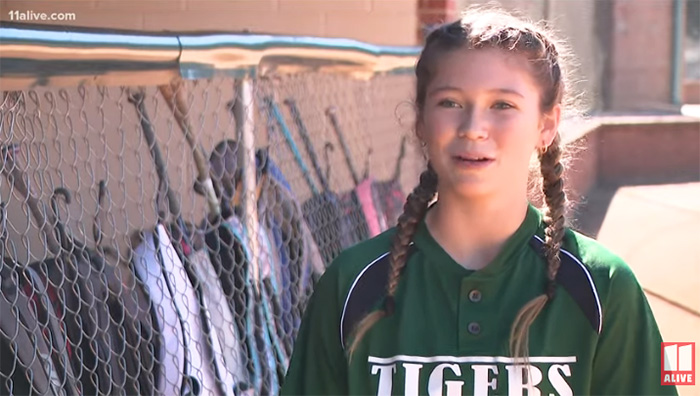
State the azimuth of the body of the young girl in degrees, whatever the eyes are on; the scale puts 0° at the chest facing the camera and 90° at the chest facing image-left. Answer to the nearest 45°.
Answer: approximately 0°

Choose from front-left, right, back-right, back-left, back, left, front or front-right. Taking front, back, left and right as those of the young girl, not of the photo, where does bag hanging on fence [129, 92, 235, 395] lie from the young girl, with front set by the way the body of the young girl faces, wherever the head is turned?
back-right

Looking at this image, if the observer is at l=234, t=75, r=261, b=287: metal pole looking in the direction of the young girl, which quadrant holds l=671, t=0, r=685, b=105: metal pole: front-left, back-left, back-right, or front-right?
back-left

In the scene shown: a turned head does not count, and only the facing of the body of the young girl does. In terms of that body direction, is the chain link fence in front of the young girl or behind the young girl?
behind

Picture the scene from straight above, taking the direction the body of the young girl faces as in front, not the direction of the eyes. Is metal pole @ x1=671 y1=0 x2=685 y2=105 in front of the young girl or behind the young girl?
behind

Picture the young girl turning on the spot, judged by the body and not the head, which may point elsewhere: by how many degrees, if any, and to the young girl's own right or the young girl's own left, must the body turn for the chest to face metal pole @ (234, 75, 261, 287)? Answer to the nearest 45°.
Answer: approximately 135° to the young girl's own right

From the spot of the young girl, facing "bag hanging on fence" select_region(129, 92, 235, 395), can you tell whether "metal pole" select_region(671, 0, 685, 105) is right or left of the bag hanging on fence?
right
